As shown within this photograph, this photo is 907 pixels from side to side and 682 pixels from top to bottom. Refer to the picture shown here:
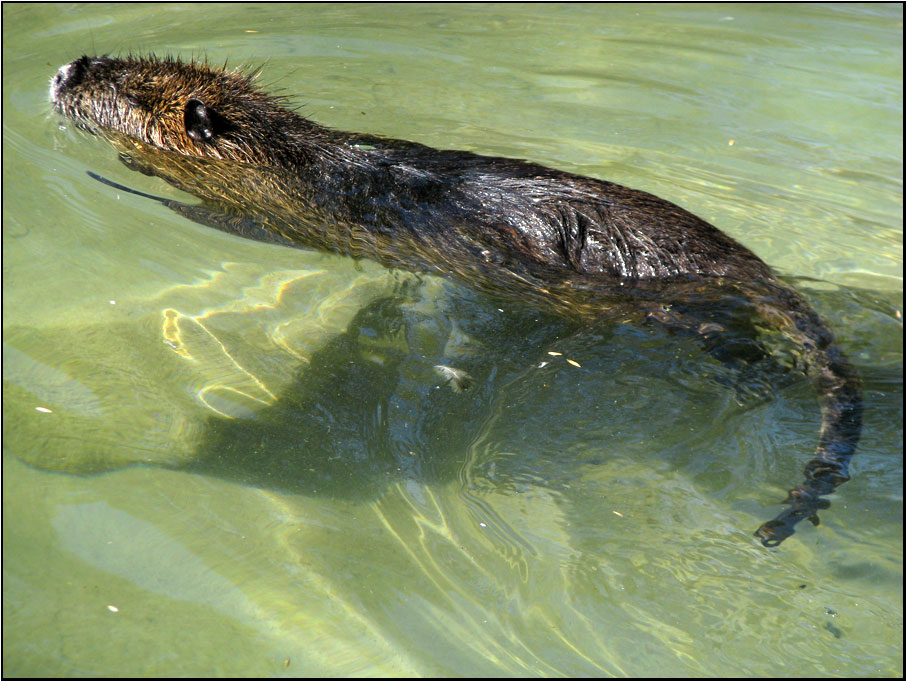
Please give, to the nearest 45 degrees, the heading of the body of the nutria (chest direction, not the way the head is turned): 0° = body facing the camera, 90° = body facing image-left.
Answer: approximately 135°
